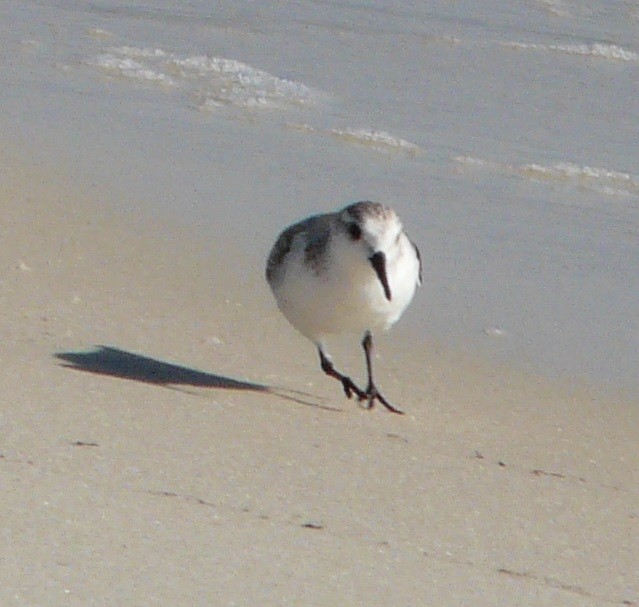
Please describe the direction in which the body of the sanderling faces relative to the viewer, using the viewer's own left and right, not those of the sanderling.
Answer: facing the viewer and to the right of the viewer
